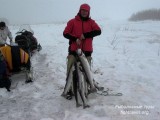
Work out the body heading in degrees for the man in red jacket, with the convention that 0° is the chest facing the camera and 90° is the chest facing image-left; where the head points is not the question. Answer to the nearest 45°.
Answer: approximately 0°
